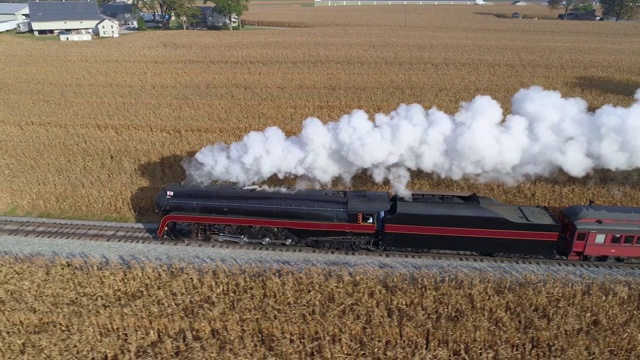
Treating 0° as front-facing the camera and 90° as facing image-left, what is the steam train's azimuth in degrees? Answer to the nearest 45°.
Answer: approximately 90°
